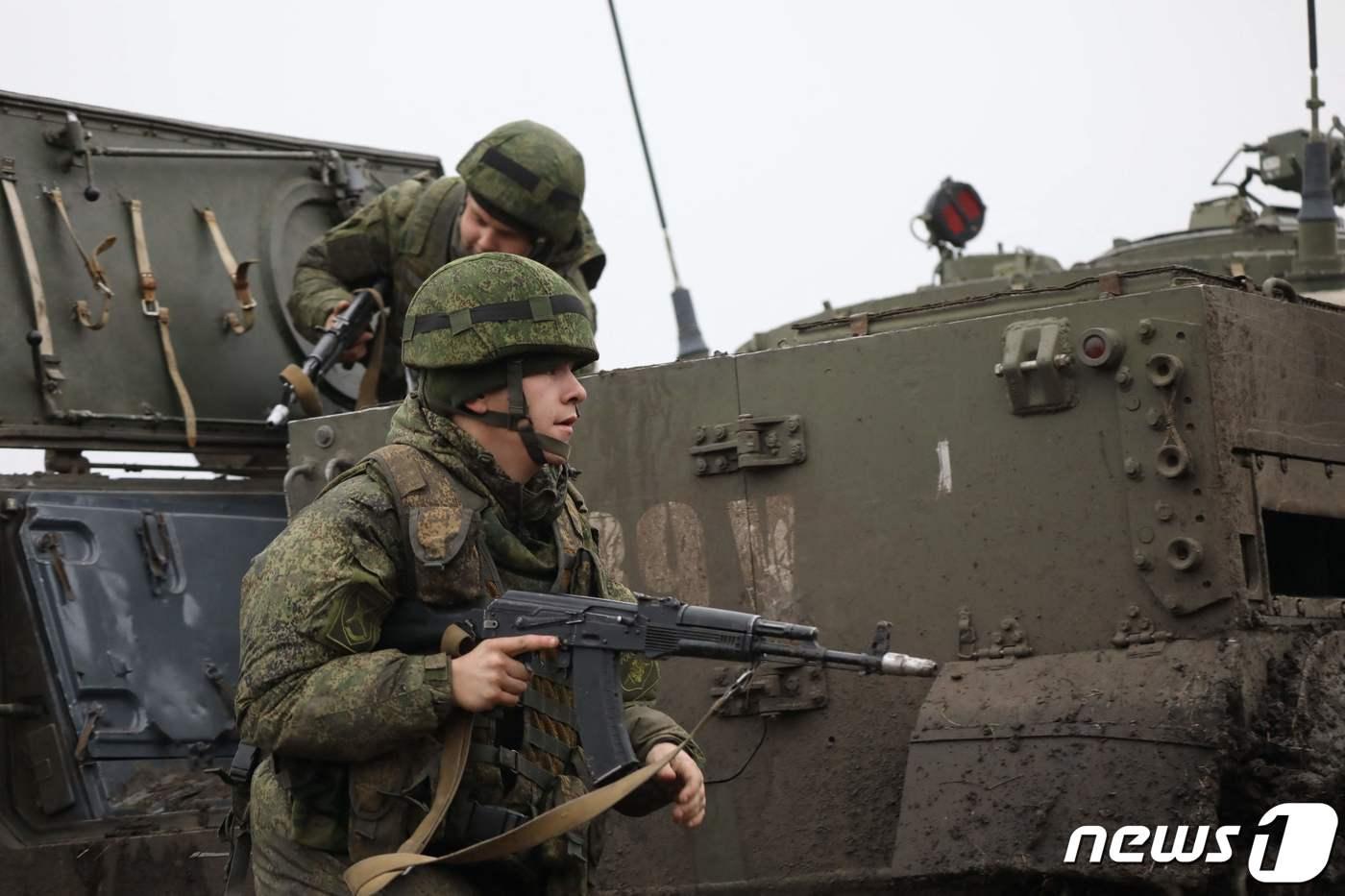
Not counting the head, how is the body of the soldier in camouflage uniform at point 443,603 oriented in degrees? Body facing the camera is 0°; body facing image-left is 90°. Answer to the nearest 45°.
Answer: approximately 315°

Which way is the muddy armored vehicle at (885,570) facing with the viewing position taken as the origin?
facing away from the viewer and to the right of the viewer

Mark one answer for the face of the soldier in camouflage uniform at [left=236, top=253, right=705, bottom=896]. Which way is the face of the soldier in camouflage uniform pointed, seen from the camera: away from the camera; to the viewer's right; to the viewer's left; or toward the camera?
to the viewer's right

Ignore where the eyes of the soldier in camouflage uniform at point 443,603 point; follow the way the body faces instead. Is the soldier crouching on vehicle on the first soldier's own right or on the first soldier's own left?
on the first soldier's own left
